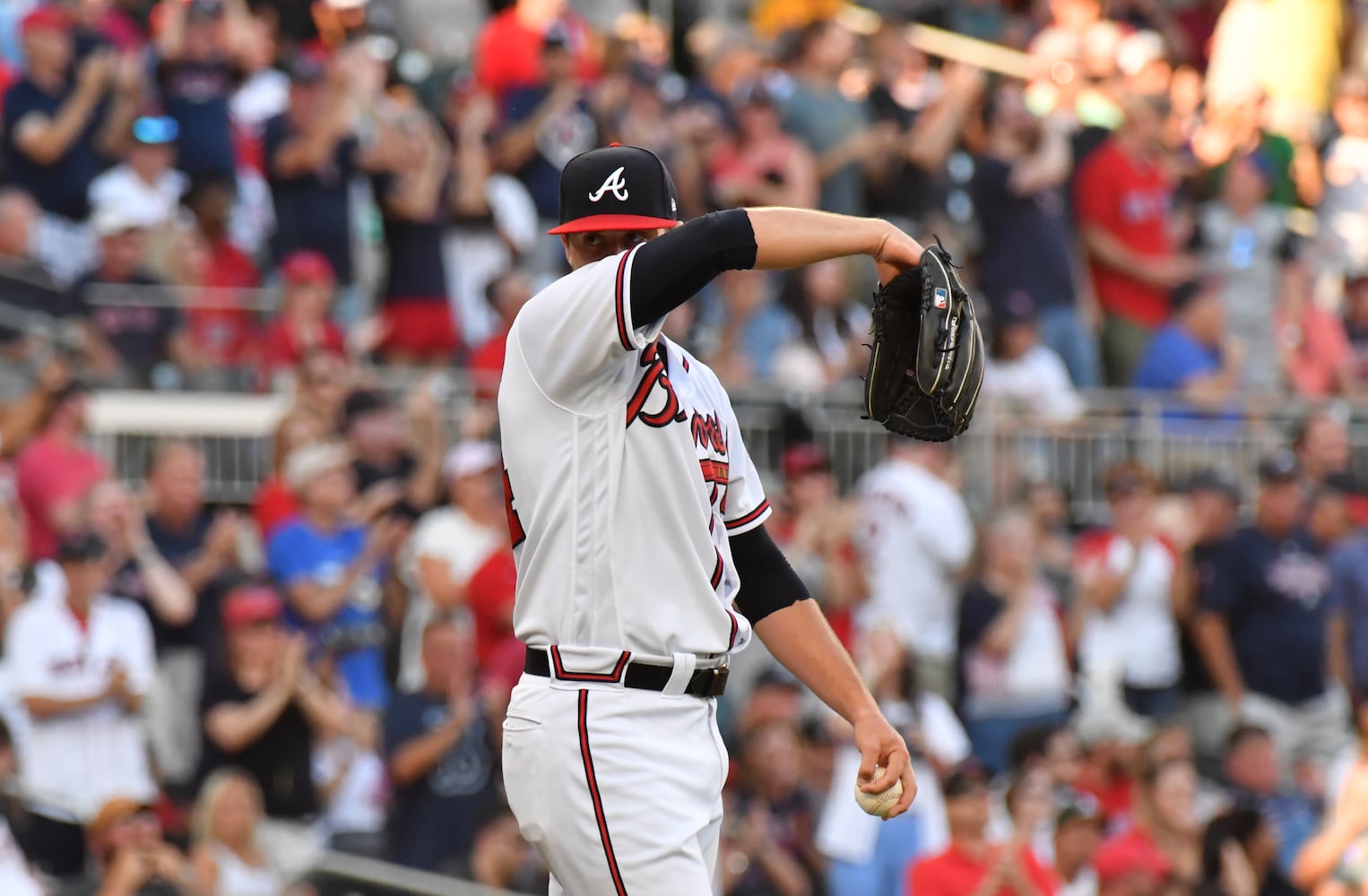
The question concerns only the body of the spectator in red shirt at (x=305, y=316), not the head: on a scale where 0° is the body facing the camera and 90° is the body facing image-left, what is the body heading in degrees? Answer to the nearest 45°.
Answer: approximately 0°

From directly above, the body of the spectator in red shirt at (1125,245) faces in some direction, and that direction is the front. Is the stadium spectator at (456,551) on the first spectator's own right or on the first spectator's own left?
on the first spectator's own right

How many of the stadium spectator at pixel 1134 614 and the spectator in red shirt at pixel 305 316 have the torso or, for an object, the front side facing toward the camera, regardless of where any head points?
2

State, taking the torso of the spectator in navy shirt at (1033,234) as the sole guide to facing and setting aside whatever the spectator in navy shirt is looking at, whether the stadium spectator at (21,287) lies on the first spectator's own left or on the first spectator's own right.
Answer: on the first spectator's own right

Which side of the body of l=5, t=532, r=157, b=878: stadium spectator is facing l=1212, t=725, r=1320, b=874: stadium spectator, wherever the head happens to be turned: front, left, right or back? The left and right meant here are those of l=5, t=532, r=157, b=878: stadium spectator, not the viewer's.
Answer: left
